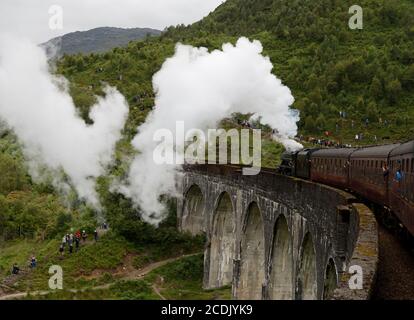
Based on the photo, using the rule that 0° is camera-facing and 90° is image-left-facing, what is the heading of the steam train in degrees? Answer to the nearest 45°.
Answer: approximately 135°
